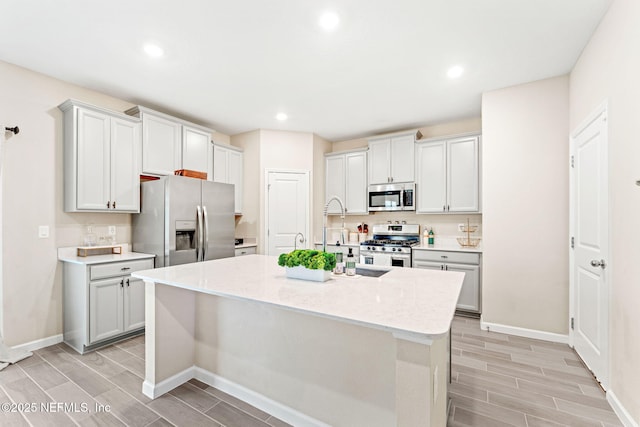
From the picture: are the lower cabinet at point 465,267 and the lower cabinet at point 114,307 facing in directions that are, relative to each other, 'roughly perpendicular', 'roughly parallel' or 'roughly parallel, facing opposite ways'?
roughly perpendicular

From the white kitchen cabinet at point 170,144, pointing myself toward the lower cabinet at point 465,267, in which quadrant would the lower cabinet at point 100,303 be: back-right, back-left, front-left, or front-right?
back-right

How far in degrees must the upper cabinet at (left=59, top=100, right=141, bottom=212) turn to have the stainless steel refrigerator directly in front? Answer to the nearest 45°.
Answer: approximately 45° to its left

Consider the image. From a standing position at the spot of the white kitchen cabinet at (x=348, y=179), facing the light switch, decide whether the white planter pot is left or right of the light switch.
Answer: left

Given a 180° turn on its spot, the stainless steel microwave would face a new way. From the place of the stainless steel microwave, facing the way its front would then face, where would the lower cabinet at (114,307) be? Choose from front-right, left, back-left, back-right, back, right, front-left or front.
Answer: back-left

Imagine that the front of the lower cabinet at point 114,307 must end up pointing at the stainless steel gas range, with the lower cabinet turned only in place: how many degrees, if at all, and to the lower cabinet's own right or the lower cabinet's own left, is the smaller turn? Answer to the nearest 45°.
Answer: approximately 45° to the lower cabinet's own left

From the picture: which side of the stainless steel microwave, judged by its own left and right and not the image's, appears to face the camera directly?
front

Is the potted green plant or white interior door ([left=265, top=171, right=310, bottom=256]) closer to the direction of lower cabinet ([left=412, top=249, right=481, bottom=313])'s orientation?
the potted green plant

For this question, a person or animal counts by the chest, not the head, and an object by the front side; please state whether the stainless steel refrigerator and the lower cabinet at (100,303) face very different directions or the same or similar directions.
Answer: same or similar directions

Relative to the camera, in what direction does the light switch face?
facing the viewer

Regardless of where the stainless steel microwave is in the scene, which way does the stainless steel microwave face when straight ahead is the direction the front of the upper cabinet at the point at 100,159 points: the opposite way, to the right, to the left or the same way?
to the right

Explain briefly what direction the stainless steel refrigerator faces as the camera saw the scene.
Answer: facing the viewer and to the right of the viewer

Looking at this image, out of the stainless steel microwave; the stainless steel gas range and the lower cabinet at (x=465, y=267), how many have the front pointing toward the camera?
3

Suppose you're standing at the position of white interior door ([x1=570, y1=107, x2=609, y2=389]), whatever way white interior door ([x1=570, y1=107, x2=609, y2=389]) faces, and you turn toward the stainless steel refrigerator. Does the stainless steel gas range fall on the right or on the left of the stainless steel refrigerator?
right
